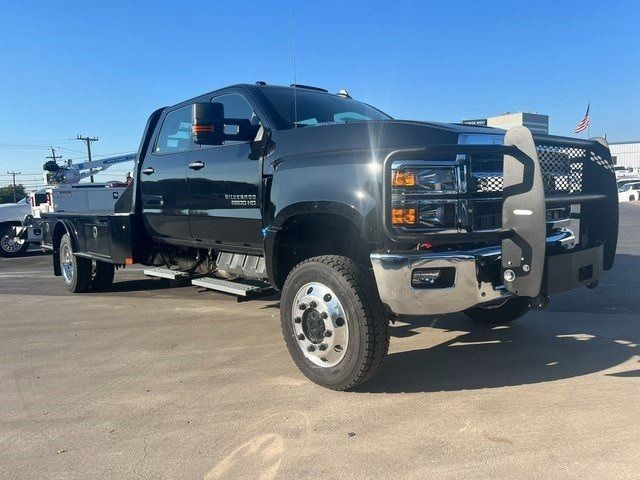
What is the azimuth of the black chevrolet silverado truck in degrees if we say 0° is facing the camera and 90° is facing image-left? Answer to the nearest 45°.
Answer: approximately 315°
